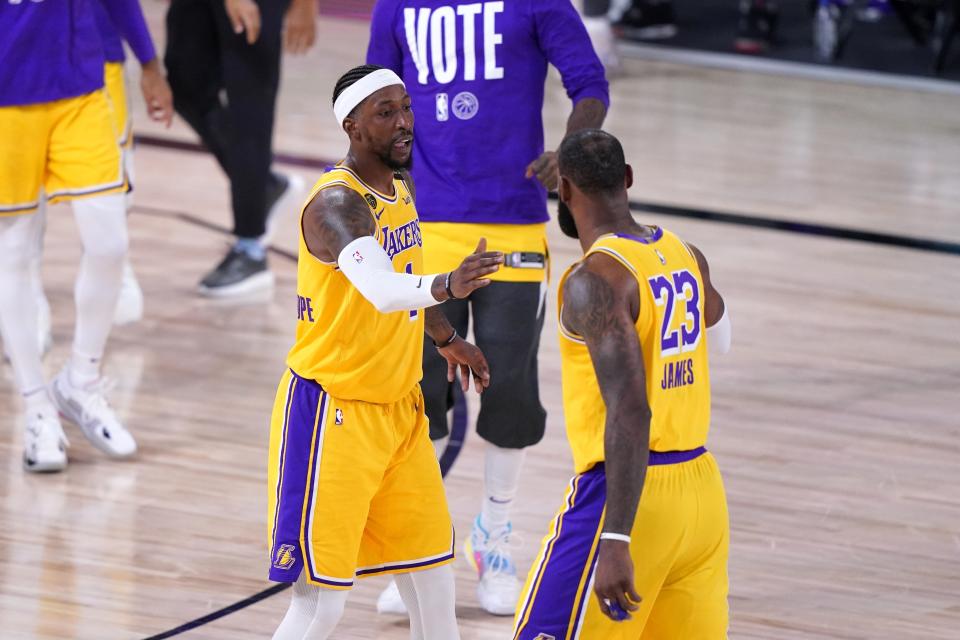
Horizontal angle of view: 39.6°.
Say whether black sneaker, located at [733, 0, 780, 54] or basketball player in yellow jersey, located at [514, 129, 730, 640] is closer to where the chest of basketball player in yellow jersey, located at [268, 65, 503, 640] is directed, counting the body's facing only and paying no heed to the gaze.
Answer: the basketball player in yellow jersey

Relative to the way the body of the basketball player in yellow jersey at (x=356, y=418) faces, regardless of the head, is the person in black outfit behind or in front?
behind

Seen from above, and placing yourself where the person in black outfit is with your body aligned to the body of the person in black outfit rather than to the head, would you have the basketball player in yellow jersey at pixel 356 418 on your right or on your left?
on your left

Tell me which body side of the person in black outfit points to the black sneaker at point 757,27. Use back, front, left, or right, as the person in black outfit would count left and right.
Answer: back

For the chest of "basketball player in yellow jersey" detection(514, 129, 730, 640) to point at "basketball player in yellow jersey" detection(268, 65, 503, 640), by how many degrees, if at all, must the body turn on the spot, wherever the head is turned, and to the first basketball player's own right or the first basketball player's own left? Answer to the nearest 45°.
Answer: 0° — they already face them

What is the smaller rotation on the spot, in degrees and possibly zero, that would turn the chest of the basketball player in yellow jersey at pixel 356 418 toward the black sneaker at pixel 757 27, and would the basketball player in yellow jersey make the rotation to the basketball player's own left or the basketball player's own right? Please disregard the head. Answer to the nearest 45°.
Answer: approximately 135° to the basketball player's own left

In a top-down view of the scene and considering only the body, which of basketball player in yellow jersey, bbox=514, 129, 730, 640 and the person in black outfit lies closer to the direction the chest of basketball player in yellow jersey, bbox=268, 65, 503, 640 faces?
the basketball player in yellow jersey

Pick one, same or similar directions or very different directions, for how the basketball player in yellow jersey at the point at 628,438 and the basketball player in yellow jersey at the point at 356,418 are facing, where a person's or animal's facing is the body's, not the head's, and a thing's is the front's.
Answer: very different directions

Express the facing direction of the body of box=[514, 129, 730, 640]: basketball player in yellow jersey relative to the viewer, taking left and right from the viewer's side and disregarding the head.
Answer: facing away from the viewer and to the left of the viewer

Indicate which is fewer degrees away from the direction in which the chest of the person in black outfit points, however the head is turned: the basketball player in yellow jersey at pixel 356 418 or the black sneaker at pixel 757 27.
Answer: the basketball player in yellow jersey

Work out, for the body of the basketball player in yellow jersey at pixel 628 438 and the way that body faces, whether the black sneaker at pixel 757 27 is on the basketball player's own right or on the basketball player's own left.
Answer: on the basketball player's own right

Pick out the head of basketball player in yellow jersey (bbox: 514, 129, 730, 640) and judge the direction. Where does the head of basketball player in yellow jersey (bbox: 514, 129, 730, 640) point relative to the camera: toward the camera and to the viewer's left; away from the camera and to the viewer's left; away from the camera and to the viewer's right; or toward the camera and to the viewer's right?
away from the camera and to the viewer's left

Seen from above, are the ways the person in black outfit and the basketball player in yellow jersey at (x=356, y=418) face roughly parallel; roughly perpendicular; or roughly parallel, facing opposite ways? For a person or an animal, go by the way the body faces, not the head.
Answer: roughly perpendicular

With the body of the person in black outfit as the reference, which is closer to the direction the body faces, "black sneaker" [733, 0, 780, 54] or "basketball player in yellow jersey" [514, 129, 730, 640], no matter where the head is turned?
the basketball player in yellow jersey
